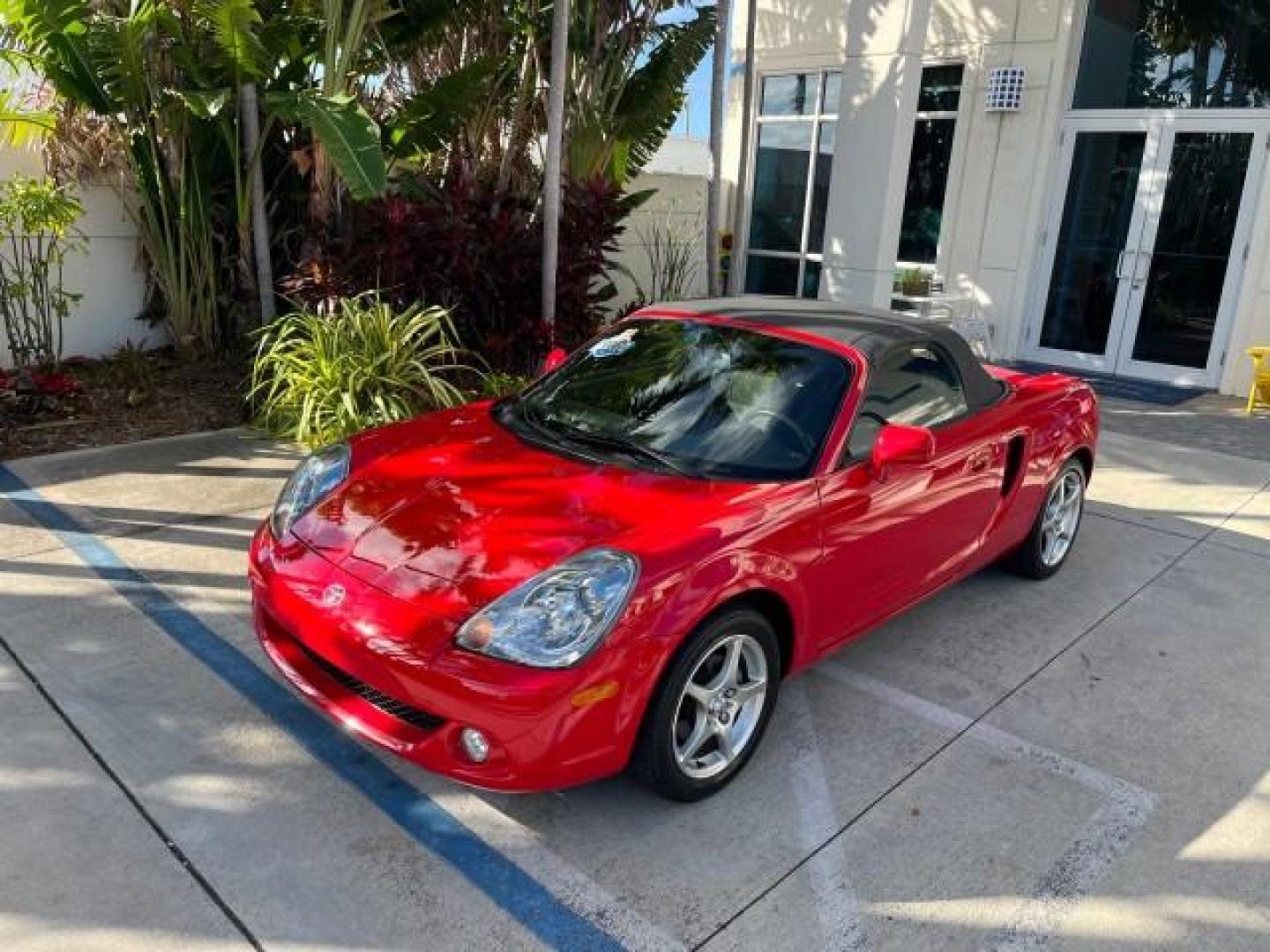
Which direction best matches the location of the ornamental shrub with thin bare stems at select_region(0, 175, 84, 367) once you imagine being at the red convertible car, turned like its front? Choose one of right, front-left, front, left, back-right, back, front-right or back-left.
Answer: right

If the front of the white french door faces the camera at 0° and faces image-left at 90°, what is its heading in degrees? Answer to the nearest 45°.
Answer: approximately 45°

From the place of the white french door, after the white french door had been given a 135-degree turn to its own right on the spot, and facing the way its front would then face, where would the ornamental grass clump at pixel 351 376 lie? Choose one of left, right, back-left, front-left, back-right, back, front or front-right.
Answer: back-left

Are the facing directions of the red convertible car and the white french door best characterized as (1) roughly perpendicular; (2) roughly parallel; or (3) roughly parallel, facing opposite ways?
roughly parallel

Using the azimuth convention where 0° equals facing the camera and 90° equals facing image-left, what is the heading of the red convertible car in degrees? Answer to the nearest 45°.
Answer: approximately 45°

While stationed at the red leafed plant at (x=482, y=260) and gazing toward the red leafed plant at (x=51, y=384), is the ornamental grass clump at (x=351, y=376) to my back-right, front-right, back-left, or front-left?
front-left

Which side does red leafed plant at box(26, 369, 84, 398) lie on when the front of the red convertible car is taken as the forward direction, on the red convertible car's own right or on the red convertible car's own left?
on the red convertible car's own right

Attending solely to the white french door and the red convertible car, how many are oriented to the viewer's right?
0

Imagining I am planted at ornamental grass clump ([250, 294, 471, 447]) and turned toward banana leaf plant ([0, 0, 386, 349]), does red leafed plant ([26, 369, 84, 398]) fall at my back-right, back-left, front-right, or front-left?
front-left

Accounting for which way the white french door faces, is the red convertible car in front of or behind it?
in front

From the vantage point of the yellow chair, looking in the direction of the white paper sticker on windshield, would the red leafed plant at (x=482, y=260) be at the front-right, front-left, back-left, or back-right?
front-right

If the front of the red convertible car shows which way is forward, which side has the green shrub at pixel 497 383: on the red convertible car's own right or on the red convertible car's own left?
on the red convertible car's own right
